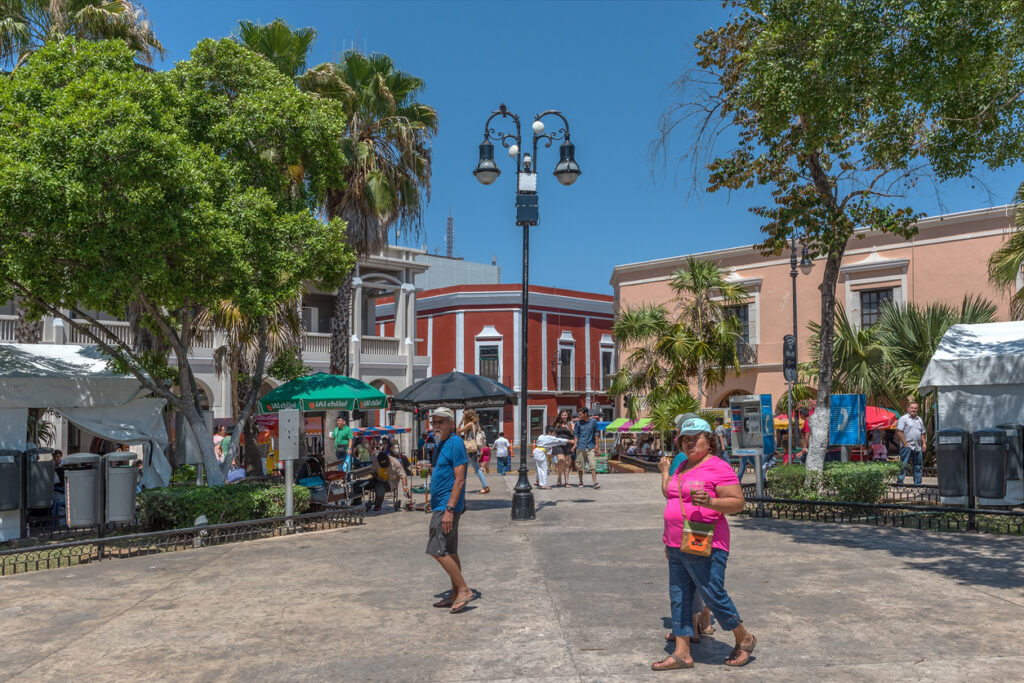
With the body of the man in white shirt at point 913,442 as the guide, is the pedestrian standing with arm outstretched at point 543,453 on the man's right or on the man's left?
on the man's right

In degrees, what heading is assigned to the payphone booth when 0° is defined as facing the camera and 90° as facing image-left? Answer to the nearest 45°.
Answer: approximately 45°

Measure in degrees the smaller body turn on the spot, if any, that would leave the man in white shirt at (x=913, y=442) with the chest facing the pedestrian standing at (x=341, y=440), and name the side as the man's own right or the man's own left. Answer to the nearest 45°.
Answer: approximately 90° to the man's own right

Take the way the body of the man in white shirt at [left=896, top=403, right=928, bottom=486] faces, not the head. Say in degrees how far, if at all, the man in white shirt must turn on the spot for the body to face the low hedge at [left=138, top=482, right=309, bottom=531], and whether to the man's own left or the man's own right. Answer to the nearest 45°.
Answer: approximately 45° to the man's own right

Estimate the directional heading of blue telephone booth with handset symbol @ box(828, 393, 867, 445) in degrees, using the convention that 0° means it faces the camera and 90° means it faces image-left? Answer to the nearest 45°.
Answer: approximately 0°

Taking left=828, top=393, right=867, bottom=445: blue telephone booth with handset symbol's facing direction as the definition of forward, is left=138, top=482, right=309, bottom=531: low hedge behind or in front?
in front

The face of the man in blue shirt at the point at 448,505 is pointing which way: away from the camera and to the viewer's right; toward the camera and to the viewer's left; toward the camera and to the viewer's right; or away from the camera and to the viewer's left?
toward the camera and to the viewer's left

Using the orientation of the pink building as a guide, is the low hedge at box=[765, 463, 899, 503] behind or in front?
in front

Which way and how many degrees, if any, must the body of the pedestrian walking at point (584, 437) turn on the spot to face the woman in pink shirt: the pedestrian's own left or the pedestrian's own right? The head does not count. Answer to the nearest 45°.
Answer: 0° — they already face them

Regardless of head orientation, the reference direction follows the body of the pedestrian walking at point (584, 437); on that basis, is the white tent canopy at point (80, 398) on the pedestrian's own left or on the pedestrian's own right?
on the pedestrian's own right

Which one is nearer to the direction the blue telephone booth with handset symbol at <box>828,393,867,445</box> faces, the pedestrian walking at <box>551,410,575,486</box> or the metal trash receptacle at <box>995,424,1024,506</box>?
the metal trash receptacle
